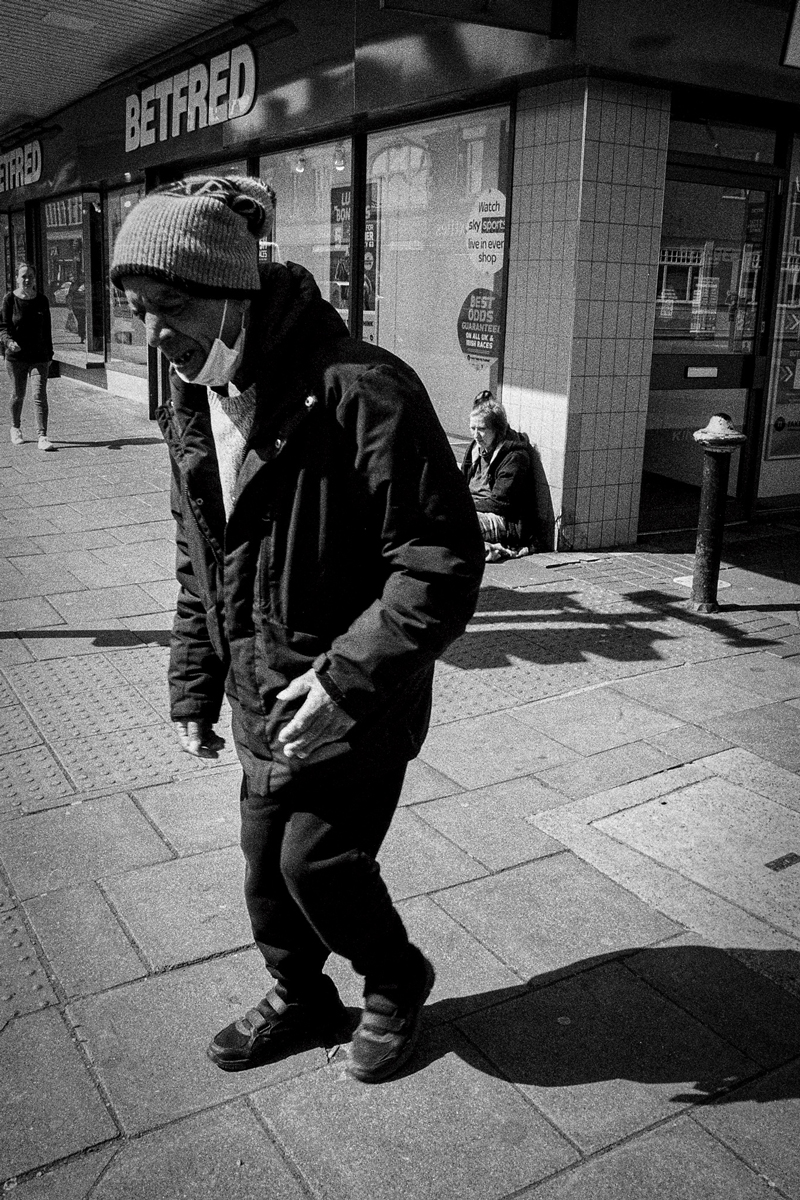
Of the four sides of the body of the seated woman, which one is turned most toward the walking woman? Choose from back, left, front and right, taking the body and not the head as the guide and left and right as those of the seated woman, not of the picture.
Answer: right

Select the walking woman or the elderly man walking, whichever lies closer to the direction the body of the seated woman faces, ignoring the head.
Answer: the elderly man walking

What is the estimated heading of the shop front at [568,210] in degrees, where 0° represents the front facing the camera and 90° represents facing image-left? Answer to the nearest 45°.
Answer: approximately 45°

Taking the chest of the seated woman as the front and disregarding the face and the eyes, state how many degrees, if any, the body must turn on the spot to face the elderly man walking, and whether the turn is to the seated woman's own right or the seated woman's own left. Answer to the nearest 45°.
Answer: approximately 45° to the seated woman's own left

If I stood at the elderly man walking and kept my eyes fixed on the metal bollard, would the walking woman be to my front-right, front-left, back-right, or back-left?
front-left

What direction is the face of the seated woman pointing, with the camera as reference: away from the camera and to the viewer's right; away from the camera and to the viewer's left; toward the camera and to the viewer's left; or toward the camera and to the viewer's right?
toward the camera and to the viewer's left

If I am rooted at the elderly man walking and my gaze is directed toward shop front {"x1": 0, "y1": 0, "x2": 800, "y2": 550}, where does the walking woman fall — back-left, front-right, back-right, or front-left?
front-left

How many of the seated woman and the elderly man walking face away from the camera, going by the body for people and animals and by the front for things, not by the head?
0

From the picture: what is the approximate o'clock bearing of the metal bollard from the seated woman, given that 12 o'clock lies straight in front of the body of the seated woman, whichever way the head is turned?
The metal bollard is roughly at 9 o'clock from the seated woman.

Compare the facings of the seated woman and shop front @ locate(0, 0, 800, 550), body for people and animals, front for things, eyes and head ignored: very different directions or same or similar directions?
same or similar directions

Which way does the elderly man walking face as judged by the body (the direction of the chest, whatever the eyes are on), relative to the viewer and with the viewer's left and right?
facing the viewer and to the left of the viewer

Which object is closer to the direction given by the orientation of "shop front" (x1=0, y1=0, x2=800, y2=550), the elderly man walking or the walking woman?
the elderly man walking

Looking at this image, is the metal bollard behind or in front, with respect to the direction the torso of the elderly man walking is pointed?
behind

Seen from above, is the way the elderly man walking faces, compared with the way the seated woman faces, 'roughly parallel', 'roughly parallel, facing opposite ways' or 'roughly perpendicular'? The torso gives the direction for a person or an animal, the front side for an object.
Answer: roughly parallel

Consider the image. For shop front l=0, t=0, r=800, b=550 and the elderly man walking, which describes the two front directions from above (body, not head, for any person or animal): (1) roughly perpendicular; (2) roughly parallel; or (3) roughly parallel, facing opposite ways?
roughly parallel

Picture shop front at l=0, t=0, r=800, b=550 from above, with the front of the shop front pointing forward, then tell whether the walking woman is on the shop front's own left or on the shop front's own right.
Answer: on the shop front's own right
